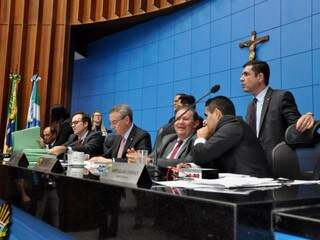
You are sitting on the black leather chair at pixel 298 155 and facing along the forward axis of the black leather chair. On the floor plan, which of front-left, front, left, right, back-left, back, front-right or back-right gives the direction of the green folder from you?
front-right

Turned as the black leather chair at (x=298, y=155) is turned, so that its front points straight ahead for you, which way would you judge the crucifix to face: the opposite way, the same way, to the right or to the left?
the same way

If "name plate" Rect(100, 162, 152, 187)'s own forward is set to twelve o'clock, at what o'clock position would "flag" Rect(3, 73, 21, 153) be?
The flag is roughly at 4 o'clock from the name plate.

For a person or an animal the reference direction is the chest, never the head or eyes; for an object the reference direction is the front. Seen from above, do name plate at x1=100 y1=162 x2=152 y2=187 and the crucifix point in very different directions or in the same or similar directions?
same or similar directions

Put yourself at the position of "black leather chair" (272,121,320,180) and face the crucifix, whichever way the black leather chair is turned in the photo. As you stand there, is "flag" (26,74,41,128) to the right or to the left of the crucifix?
left

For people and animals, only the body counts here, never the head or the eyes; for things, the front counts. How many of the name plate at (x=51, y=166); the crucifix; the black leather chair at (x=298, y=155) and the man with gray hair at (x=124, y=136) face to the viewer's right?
0

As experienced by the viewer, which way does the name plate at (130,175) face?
facing the viewer and to the left of the viewer

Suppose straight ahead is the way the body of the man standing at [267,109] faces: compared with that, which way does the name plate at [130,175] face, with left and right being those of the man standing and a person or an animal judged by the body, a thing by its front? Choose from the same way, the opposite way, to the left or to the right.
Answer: the same way

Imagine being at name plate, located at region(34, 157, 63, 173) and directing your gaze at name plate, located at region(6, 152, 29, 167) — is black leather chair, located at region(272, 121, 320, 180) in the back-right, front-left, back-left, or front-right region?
back-right

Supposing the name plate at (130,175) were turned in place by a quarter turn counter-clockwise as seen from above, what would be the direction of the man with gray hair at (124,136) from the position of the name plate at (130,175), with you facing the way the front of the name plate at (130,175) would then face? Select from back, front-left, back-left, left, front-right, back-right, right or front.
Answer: back-left

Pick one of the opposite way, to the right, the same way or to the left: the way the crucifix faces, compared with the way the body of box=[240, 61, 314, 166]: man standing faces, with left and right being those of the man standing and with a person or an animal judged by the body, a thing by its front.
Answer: the same way

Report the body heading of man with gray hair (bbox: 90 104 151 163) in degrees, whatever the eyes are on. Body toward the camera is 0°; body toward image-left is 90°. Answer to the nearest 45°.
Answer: approximately 45°

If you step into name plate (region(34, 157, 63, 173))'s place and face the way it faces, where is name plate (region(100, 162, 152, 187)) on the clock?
name plate (region(100, 162, 152, 187)) is roughly at 10 o'clock from name plate (region(34, 157, 63, 173)).

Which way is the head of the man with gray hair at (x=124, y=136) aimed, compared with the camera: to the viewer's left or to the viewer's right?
to the viewer's left

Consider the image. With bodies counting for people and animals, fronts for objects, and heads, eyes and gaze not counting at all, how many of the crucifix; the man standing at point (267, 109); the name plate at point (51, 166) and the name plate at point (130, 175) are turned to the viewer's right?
0

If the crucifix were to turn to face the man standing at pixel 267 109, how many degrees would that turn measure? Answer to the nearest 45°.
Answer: approximately 45° to its left
